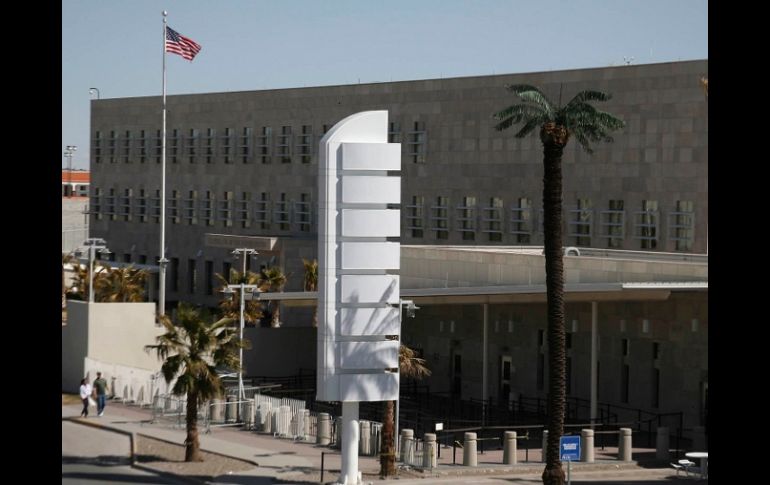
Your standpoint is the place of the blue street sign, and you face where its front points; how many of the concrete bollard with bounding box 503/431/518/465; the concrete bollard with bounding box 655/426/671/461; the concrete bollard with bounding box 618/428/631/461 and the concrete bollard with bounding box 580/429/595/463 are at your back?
4

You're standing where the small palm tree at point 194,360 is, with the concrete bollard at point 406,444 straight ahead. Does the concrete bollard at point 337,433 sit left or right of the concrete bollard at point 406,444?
left

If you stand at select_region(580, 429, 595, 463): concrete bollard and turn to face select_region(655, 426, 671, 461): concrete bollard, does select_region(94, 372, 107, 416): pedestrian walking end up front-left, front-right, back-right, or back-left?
back-left

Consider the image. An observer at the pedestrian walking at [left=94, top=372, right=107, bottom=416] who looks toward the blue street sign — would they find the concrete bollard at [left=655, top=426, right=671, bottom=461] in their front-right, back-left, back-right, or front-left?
front-left

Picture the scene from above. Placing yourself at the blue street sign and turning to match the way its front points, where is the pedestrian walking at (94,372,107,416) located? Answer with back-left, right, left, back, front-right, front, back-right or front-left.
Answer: back-right

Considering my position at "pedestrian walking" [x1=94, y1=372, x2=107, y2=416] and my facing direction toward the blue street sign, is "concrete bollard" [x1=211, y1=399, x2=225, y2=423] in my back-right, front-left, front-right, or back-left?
front-left

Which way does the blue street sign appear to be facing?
toward the camera

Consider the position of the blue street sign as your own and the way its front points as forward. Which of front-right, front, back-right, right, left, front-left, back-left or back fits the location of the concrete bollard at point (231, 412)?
back-right

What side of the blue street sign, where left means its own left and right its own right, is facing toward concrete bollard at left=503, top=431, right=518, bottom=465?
back

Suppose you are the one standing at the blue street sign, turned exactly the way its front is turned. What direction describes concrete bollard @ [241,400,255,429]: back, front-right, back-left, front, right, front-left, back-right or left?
back-right

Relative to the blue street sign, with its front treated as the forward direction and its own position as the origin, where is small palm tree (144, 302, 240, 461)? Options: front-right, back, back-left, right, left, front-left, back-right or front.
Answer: back-right

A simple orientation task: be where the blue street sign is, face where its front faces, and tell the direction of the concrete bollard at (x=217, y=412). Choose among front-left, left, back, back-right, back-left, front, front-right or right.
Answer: back-right

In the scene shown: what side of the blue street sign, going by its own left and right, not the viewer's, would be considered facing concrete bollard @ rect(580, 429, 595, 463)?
back

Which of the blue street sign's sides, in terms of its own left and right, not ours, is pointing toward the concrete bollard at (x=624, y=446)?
back
